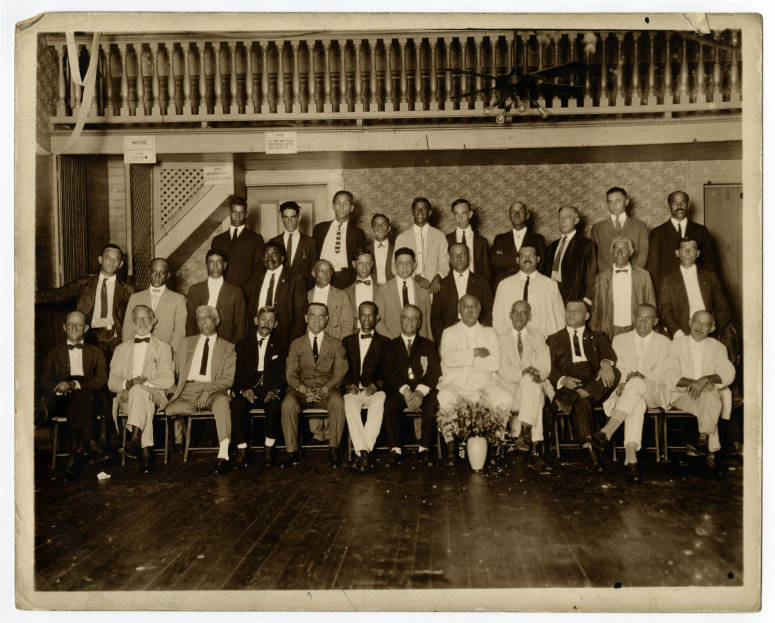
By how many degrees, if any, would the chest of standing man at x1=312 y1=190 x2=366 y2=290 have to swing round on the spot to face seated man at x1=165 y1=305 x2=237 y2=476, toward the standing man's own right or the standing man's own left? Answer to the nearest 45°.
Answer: approximately 45° to the standing man's own right

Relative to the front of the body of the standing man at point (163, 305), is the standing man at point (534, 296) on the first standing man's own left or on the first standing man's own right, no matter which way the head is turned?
on the first standing man's own left

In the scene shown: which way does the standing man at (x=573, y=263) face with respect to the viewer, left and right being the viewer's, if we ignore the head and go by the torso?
facing the viewer and to the left of the viewer

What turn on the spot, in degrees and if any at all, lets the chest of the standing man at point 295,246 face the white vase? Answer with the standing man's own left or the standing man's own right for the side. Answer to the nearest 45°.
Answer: approximately 45° to the standing man's own left

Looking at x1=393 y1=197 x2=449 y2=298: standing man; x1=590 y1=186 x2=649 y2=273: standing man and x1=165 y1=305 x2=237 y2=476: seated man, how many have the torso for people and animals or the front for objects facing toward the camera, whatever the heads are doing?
3

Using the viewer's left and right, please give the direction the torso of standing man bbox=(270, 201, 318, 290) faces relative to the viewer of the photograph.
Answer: facing the viewer

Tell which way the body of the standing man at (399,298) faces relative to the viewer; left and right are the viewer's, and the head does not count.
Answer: facing the viewer

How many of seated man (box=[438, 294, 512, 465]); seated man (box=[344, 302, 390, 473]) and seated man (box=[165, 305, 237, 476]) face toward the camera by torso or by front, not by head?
3

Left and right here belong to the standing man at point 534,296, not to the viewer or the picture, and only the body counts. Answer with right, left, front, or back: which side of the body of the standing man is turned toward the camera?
front

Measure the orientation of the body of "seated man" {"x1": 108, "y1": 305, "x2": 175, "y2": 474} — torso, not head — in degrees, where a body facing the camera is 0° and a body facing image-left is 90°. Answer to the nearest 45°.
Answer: approximately 0°
